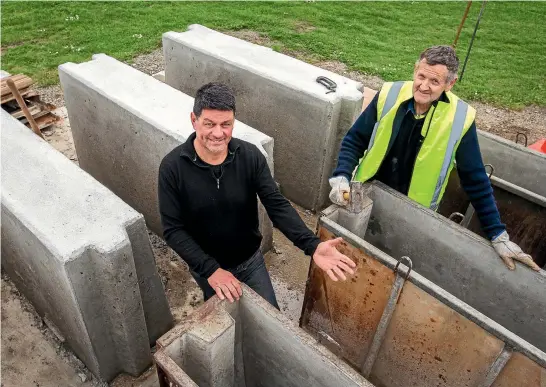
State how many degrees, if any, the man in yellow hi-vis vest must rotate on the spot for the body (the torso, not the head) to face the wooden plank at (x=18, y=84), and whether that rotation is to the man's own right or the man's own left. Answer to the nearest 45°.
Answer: approximately 90° to the man's own right

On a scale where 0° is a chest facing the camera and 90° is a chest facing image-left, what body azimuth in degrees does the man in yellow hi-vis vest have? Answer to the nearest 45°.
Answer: approximately 0°

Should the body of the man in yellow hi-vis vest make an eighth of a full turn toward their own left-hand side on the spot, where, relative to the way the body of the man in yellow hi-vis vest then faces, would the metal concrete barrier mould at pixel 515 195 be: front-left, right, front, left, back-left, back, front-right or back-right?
left

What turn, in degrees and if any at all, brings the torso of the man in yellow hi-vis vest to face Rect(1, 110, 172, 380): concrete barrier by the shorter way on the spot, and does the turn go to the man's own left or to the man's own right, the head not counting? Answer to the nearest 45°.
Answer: approximately 45° to the man's own right

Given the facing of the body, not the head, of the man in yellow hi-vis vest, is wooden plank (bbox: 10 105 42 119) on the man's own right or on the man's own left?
on the man's own right

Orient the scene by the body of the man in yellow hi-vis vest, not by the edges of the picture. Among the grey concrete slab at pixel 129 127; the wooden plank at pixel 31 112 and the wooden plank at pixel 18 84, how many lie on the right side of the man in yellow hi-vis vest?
3

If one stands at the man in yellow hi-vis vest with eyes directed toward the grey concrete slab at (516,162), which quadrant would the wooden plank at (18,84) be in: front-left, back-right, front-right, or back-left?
back-left
